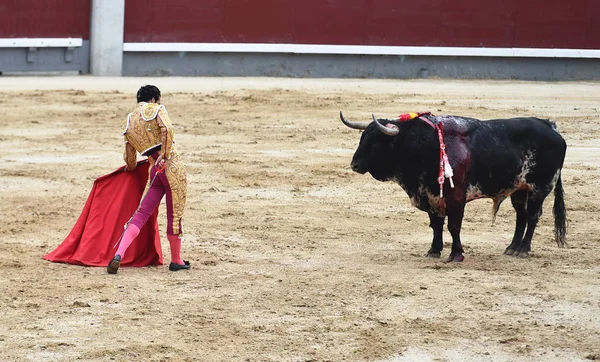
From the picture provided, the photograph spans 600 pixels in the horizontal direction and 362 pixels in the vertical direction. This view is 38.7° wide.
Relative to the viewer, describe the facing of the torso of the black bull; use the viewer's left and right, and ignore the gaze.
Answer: facing to the left of the viewer

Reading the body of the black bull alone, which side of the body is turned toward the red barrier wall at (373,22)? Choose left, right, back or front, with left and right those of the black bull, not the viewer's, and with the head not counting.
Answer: right

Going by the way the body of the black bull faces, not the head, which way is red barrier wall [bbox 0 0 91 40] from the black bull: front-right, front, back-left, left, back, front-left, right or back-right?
front-right
